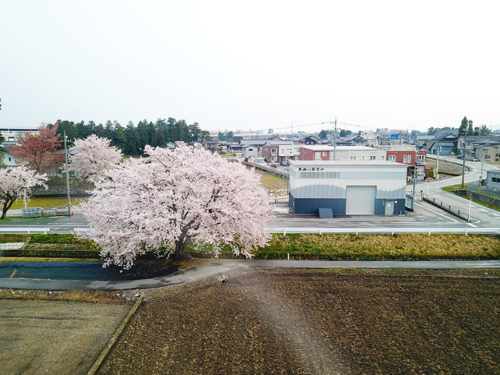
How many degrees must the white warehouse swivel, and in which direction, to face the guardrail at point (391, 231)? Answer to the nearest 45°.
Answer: approximately 45° to its left

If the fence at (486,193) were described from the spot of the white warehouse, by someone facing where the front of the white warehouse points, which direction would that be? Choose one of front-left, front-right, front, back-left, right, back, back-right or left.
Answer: back-left

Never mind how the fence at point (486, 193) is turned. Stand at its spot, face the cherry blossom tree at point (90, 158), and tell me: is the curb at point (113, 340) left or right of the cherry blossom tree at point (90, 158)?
left

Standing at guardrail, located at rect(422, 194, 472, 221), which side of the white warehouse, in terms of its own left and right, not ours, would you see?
left

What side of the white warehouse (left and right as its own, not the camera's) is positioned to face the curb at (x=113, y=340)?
front

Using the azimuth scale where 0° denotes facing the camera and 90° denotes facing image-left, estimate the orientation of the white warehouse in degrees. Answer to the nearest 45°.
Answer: approximately 0°

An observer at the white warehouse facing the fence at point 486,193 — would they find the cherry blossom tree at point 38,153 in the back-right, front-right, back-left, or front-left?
back-left

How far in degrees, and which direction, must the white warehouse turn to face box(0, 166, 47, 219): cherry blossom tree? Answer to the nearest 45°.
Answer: approximately 90° to its right

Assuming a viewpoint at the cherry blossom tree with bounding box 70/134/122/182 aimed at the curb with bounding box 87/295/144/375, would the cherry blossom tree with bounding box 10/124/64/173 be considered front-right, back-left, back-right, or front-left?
back-right

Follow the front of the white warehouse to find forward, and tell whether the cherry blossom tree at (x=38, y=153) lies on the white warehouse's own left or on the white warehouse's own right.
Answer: on the white warehouse's own right

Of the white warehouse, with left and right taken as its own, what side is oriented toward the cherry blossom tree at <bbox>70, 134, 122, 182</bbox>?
right
